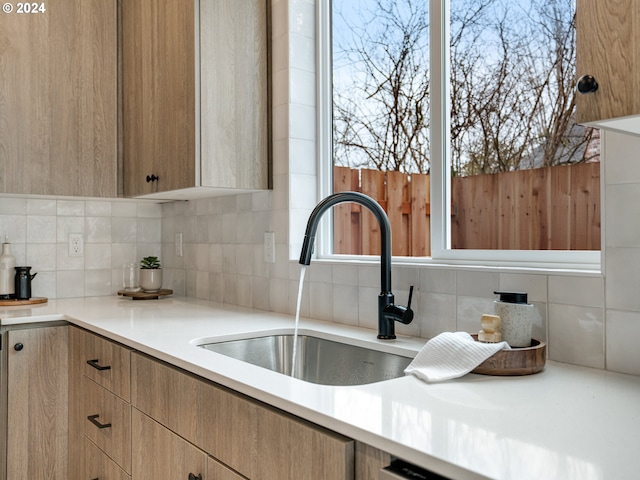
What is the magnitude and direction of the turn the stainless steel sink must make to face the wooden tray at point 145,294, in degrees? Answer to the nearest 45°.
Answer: approximately 90° to its right

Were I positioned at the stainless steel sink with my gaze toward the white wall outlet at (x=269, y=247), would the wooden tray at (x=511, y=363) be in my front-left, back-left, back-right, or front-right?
back-right

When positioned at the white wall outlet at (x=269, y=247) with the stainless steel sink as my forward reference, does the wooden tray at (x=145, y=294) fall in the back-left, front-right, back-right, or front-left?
back-right

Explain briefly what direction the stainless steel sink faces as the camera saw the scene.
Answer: facing the viewer and to the left of the viewer

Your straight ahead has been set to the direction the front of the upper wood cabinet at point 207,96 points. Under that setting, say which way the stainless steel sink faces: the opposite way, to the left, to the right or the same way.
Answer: the same way

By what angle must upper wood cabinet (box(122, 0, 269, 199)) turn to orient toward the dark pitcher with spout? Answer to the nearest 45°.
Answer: approximately 90° to its right

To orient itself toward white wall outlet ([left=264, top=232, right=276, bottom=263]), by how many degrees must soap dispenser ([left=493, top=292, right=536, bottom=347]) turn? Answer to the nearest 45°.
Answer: approximately 45° to its right

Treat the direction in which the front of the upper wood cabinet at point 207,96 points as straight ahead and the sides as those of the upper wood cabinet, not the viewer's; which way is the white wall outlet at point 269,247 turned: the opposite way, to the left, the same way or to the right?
the same way

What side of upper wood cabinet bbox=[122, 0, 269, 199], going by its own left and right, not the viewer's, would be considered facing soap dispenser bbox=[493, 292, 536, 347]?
left
